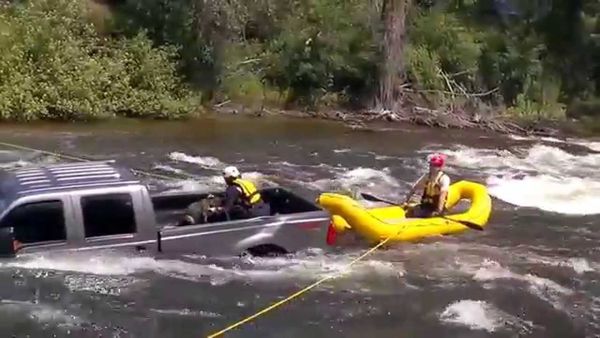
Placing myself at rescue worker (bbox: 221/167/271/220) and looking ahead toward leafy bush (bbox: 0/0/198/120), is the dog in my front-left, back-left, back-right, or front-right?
front-left
